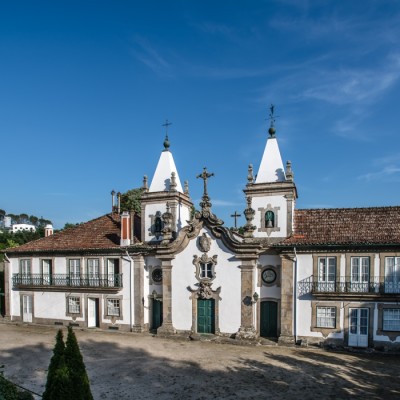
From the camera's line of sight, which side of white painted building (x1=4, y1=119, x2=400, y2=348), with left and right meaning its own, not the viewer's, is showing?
front

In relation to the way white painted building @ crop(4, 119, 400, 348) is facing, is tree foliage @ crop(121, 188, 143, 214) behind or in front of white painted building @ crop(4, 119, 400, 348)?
behind

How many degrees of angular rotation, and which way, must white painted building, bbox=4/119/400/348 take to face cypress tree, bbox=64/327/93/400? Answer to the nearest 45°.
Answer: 0° — it already faces it

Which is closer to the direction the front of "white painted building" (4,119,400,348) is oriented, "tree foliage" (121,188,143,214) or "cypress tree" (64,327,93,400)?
the cypress tree

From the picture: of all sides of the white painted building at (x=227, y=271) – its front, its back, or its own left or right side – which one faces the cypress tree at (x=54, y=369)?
front
